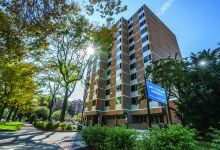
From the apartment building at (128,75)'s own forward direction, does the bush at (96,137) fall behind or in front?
in front

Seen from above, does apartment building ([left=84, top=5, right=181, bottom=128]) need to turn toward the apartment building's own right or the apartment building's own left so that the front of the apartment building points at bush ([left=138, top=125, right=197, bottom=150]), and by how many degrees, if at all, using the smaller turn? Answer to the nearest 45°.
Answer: approximately 45° to the apartment building's own left

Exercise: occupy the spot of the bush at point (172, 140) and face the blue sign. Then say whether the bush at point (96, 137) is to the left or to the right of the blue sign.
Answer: left

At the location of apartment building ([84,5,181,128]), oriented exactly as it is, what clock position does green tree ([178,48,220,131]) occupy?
The green tree is roughly at 10 o'clock from the apartment building.

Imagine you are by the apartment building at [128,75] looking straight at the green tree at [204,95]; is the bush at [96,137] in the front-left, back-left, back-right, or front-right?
front-right

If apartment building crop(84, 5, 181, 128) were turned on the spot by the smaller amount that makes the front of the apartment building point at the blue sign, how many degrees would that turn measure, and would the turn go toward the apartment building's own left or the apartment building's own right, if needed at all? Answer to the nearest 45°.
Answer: approximately 45° to the apartment building's own left
